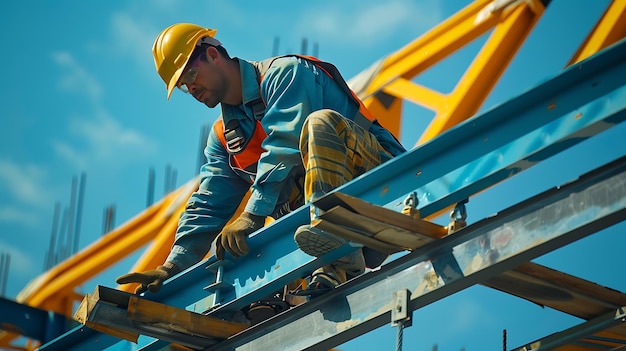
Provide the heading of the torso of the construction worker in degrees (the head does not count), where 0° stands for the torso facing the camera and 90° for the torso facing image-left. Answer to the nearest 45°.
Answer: approximately 45°

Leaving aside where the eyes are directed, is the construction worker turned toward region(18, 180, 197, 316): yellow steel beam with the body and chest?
no

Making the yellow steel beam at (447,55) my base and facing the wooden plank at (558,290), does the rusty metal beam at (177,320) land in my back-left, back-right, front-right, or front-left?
front-right

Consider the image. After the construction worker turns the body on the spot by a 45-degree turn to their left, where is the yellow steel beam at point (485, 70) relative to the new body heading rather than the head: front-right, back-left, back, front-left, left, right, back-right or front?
back-left

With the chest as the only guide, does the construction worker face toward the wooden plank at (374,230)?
no

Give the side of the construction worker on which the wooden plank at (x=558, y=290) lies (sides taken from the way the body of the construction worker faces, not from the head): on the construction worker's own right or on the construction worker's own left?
on the construction worker's own left

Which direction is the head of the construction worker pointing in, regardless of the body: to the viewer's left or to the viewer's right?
to the viewer's left
